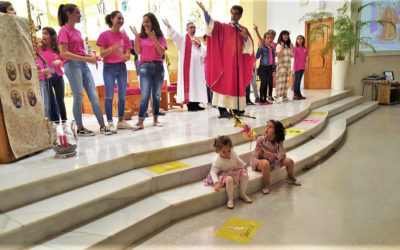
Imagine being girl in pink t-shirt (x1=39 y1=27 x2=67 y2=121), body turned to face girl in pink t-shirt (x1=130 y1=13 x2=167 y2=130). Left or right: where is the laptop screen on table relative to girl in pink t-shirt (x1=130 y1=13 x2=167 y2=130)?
left

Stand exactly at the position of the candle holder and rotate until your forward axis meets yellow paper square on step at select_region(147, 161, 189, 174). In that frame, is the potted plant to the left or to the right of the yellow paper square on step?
left

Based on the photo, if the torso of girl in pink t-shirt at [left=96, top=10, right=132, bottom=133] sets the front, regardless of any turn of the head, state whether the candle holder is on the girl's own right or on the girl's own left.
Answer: on the girl's own right

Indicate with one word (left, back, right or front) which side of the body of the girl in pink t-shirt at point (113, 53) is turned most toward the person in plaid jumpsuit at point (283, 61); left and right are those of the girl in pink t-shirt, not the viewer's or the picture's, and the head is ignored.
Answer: left

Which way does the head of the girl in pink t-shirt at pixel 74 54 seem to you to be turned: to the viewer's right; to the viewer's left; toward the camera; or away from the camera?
to the viewer's right

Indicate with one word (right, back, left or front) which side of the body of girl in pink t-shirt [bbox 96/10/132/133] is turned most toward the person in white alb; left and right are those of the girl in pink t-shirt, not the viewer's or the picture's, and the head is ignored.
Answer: left

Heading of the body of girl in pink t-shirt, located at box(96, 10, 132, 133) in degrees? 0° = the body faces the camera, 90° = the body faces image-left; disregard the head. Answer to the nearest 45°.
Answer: approximately 315°

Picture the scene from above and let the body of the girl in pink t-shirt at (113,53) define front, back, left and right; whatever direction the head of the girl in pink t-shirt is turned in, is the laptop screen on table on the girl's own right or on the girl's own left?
on the girl's own left

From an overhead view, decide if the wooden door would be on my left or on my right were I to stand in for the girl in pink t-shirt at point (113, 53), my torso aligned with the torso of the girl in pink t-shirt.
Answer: on my left

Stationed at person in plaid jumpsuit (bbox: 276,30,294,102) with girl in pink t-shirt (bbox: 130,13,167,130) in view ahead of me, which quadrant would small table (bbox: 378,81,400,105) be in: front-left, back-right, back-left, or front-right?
back-left
